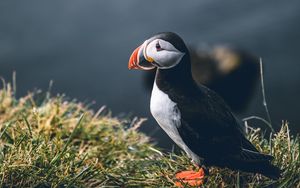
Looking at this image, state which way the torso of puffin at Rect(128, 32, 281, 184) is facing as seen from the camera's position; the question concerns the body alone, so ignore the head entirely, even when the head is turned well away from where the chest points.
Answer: to the viewer's left
